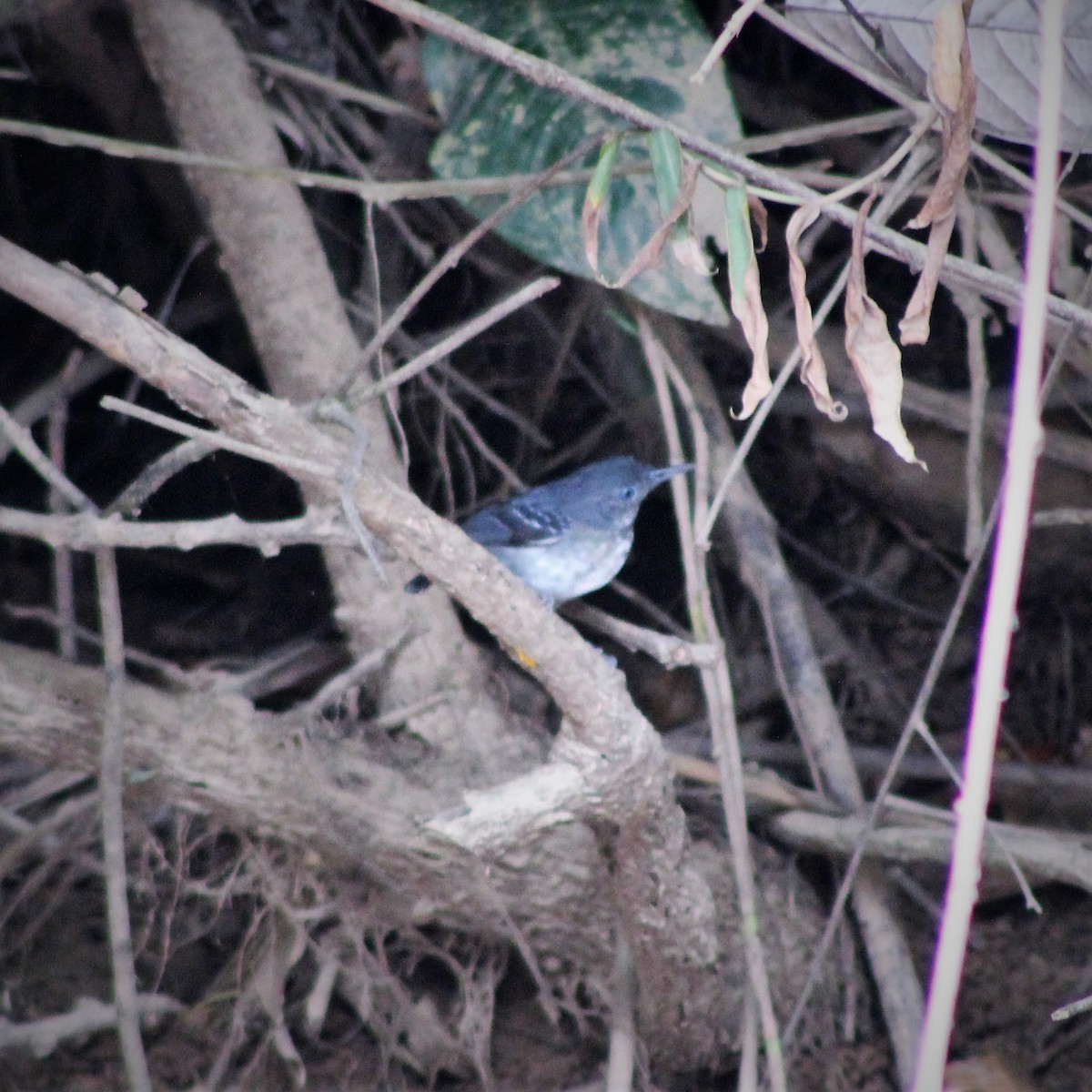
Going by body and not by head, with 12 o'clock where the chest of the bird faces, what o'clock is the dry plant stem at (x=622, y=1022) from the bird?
The dry plant stem is roughly at 3 o'clock from the bird.

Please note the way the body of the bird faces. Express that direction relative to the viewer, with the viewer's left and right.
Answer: facing to the right of the viewer
